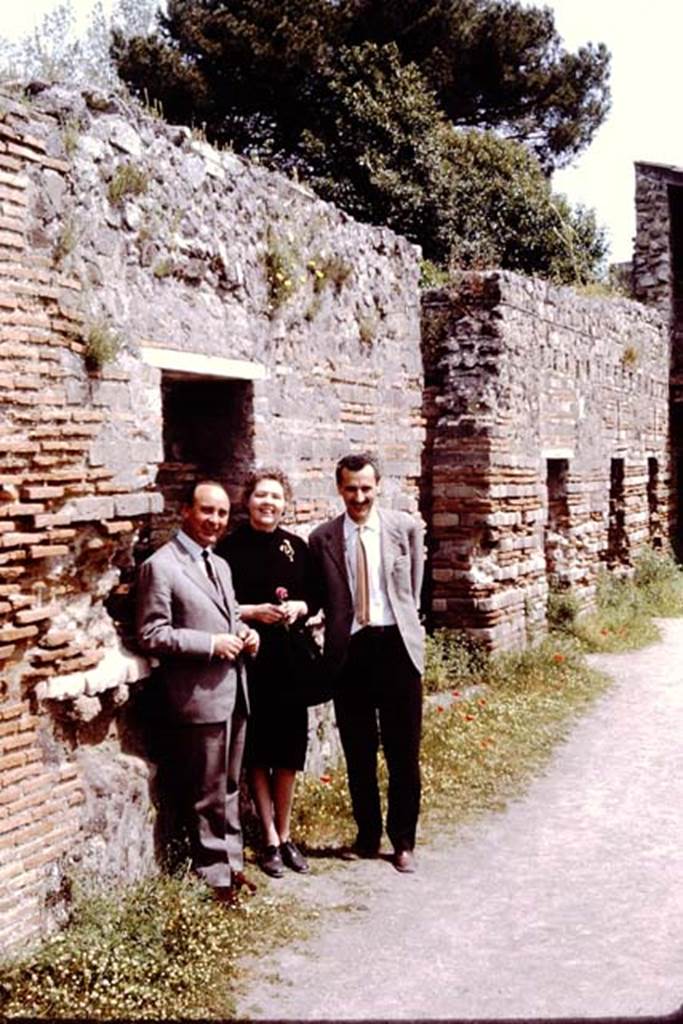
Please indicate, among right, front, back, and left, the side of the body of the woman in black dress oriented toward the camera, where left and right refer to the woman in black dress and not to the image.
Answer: front

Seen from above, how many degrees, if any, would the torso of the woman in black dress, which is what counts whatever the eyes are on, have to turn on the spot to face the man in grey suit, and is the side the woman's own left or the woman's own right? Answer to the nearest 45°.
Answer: approximately 45° to the woman's own right

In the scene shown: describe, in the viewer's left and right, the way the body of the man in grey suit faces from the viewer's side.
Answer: facing the viewer and to the right of the viewer

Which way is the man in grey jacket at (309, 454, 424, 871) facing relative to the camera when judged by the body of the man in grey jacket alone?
toward the camera

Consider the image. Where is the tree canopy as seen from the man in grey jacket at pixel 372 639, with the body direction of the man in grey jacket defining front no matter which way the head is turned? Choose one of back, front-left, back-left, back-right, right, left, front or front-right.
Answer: back

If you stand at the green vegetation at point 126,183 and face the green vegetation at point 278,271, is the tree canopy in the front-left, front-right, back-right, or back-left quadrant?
front-left

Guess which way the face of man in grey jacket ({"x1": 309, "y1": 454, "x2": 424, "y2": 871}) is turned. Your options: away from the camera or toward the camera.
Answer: toward the camera

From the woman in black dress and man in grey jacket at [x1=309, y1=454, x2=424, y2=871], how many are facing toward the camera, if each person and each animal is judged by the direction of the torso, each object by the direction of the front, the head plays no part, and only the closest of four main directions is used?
2

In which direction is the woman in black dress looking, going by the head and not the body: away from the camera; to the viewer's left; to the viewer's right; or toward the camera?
toward the camera

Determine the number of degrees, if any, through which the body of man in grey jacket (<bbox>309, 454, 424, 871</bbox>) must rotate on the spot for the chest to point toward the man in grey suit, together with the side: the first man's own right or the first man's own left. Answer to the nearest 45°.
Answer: approximately 45° to the first man's own right
